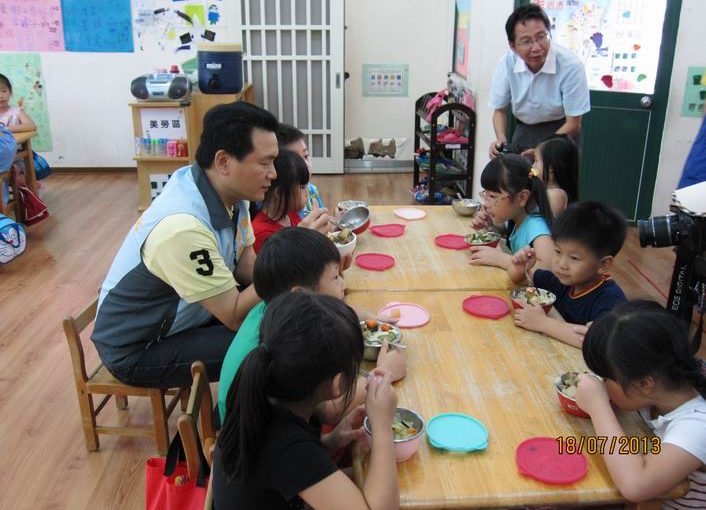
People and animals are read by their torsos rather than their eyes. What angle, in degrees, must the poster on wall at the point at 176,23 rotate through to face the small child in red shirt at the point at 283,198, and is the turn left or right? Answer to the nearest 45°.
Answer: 0° — it already faces them

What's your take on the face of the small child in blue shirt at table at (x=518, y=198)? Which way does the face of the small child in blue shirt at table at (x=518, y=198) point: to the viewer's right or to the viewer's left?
to the viewer's left

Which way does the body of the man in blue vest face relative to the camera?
to the viewer's right

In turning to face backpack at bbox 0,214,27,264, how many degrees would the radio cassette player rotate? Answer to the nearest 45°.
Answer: approximately 45° to its right

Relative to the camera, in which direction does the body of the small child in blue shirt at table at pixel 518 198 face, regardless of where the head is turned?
to the viewer's left

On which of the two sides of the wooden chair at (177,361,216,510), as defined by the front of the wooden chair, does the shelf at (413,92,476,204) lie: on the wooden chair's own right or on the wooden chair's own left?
on the wooden chair's own left

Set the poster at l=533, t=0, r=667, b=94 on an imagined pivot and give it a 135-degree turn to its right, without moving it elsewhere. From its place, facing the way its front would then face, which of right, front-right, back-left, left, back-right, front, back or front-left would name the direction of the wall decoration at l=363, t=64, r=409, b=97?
front

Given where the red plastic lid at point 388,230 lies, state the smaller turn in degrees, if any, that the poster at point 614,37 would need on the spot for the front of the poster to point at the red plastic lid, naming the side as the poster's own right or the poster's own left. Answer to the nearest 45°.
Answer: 0° — it already faces it

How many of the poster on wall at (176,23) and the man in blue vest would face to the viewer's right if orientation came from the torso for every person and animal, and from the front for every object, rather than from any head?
1

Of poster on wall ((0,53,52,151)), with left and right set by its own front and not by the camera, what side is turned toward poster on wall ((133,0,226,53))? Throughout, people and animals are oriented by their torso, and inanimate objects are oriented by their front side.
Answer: left

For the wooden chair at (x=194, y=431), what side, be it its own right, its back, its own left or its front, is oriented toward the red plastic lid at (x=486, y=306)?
front

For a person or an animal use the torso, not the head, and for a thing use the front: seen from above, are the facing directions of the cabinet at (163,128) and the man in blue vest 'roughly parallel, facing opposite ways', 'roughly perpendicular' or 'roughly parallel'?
roughly perpendicular

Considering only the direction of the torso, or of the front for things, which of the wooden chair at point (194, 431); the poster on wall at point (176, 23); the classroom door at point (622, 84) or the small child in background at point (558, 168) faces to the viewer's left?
the small child in background

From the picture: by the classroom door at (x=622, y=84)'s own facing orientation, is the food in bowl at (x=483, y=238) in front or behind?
in front

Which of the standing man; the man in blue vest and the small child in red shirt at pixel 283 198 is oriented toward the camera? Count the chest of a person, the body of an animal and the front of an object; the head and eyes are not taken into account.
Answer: the standing man
